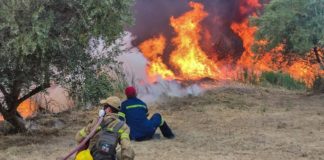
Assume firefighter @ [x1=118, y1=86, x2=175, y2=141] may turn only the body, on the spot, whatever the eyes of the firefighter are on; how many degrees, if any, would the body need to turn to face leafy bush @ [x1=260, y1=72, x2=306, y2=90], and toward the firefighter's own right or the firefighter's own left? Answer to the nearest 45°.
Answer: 0° — they already face it

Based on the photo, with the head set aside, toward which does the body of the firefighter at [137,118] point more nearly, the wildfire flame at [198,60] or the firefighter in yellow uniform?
the wildfire flame

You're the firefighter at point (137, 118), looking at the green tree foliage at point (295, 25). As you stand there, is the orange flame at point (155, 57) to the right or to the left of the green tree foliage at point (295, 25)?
left

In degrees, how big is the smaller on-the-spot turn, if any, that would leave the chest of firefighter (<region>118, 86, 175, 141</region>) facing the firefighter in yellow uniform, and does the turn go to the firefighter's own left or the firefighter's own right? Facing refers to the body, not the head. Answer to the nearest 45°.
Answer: approximately 135° to the firefighter's own right

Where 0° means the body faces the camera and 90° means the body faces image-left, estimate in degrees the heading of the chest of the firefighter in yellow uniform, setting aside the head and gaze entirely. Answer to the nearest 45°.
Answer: approximately 135°

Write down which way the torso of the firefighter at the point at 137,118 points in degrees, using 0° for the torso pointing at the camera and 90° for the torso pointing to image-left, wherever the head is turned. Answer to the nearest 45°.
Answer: approximately 225°
